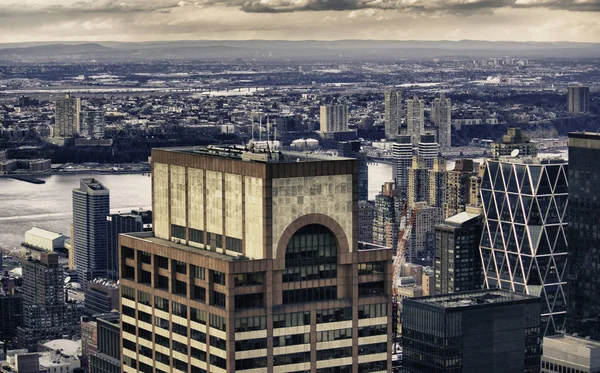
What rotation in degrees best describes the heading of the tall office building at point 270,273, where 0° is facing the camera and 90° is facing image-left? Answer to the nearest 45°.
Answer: approximately 315°
